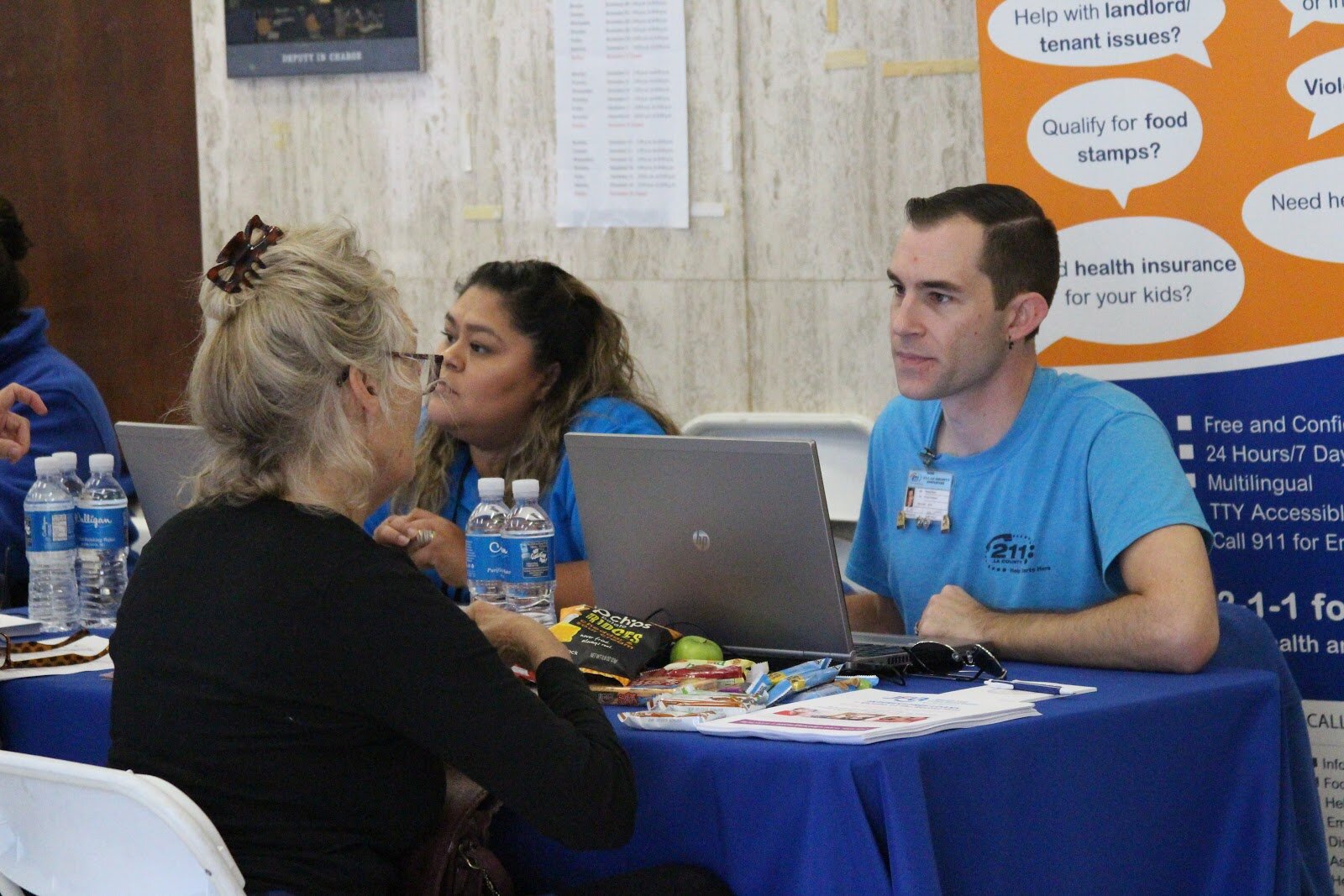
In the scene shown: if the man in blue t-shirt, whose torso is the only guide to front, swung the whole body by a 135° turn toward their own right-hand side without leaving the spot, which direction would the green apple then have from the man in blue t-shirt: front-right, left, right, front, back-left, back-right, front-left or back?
back-left

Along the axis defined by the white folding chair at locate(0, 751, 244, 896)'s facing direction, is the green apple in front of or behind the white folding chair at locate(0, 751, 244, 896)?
in front

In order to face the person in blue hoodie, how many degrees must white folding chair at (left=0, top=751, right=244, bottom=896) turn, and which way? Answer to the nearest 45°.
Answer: approximately 45° to its left

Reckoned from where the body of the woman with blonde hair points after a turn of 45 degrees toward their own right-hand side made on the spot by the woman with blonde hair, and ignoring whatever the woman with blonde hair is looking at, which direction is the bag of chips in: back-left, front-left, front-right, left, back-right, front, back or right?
front-left

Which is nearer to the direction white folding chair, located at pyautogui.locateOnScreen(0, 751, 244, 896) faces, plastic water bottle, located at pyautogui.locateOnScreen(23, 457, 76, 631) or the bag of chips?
the bag of chips

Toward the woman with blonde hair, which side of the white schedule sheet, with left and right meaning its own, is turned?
front

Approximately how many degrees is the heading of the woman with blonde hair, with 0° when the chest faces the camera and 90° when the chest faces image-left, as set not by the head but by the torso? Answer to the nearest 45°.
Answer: approximately 225°

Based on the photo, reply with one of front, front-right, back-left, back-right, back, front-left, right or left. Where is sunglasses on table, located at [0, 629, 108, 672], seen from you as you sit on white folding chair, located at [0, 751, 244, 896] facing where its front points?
front-left

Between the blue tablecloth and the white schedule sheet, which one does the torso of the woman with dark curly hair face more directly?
the blue tablecloth

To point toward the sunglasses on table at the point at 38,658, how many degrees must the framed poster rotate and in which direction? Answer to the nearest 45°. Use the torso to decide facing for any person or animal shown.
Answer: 0° — it already faces it

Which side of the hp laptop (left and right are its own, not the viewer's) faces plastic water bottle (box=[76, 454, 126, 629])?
left

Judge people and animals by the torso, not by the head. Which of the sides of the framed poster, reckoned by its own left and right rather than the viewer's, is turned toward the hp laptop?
front

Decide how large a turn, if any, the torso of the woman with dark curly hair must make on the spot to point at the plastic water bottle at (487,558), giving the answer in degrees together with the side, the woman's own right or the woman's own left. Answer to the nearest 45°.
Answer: approximately 45° to the woman's own left

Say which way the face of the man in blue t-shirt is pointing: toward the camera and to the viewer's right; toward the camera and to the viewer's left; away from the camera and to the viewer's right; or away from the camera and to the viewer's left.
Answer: toward the camera and to the viewer's left

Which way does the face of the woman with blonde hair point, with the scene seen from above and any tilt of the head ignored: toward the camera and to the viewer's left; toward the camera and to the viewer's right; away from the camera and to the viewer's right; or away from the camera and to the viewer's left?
away from the camera and to the viewer's right
